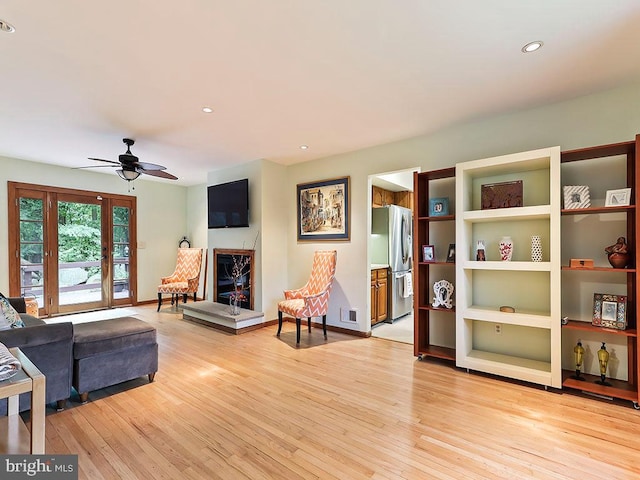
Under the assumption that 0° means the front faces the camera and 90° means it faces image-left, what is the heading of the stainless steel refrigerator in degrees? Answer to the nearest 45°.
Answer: approximately 315°

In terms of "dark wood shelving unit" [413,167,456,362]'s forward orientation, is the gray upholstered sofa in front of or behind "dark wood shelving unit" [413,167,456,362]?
in front

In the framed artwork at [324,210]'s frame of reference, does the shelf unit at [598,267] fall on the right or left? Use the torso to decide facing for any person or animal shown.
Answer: on its left

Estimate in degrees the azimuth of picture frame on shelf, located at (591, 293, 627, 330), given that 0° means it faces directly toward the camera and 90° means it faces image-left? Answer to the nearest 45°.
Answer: approximately 0°

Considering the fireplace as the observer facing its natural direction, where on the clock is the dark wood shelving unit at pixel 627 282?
The dark wood shelving unit is roughly at 9 o'clock from the fireplace.

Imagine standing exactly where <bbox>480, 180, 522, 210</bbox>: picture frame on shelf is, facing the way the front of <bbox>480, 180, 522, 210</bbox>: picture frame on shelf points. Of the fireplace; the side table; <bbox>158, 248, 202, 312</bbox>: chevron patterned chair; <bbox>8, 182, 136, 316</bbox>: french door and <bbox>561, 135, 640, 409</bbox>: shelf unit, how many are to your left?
1

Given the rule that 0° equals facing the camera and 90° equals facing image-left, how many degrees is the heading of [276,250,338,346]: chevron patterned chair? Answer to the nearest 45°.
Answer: approximately 45°

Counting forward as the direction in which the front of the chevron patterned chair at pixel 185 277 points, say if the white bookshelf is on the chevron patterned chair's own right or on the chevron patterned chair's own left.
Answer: on the chevron patterned chair's own left

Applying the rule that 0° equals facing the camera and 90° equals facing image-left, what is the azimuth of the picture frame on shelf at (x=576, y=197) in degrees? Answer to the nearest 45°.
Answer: approximately 0°

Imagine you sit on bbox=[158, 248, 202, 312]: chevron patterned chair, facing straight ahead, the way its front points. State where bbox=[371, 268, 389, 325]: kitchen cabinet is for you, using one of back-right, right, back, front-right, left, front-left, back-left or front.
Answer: left

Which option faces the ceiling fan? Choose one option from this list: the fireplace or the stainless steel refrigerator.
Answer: the fireplace

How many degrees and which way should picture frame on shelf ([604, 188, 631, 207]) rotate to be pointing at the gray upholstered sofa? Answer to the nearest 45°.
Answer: approximately 45° to its right
